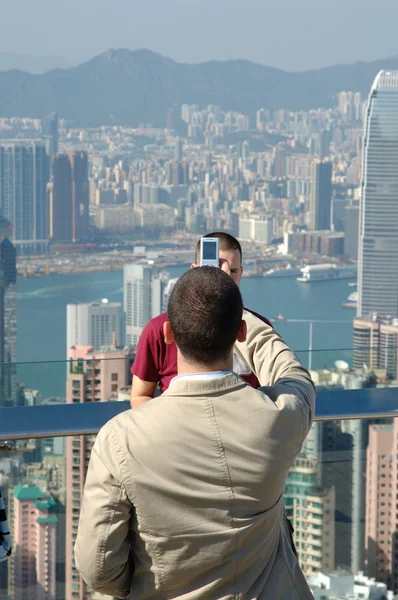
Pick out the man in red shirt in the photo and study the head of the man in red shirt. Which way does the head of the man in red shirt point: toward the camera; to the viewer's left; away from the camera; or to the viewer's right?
toward the camera

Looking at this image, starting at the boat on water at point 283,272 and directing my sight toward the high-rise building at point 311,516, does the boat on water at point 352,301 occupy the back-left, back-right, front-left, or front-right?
front-left

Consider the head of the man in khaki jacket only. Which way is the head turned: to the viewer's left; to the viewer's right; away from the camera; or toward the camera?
away from the camera

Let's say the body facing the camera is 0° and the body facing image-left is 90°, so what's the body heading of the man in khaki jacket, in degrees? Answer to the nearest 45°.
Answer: approximately 180°

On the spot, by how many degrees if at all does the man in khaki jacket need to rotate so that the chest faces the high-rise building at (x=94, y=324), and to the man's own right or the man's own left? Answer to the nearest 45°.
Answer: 0° — they already face it

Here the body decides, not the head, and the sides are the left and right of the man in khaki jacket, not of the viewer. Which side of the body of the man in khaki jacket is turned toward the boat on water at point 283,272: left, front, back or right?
front

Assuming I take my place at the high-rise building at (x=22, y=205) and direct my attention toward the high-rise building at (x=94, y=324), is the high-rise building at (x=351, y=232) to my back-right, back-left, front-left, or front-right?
front-left

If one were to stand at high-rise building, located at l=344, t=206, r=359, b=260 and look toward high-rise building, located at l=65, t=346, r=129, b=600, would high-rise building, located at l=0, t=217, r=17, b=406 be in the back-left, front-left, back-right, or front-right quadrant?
front-right

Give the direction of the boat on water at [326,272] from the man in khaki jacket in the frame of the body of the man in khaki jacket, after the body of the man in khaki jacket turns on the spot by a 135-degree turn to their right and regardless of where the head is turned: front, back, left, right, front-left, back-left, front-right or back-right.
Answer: back-left

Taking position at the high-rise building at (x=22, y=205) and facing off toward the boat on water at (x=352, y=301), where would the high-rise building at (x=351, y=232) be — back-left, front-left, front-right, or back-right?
front-left
